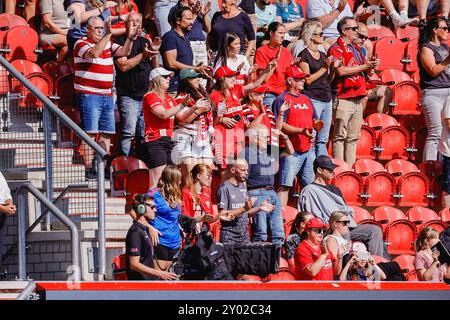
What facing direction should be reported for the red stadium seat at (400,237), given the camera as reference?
facing the viewer

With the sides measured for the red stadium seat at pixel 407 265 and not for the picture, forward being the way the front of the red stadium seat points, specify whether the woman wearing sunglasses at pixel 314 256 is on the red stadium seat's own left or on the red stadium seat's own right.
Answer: on the red stadium seat's own right

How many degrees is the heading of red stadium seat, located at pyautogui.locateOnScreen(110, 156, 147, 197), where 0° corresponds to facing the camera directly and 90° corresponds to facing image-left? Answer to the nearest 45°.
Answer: approximately 0°

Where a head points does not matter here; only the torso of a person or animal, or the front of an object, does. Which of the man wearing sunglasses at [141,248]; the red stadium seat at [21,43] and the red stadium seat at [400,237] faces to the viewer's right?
the man wearing sunglasses

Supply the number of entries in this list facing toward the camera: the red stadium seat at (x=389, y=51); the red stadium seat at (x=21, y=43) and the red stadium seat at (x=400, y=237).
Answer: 3

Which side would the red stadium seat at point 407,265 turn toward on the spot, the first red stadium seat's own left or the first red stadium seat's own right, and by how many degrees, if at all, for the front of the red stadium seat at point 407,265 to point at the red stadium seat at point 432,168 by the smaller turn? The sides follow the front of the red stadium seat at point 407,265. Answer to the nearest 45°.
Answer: approximately 135° to the first red stadium seat's own left

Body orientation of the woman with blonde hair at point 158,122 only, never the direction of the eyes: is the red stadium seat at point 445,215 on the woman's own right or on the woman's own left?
on the woman's own left

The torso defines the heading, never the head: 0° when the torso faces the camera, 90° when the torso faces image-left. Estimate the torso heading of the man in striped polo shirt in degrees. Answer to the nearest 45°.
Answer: approximately 315°

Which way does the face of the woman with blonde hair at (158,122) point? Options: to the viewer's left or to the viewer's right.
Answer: to the viewer's right

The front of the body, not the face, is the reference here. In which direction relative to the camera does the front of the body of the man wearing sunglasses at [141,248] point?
to the viewer's right
